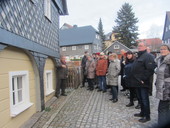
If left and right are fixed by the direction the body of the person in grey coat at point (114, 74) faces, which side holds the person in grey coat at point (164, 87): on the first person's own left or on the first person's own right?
on the first person's own left

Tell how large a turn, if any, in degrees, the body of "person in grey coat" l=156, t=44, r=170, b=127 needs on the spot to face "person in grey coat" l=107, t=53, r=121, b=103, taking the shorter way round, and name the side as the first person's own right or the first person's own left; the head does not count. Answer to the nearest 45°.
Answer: approximately 90° to the first person's own right

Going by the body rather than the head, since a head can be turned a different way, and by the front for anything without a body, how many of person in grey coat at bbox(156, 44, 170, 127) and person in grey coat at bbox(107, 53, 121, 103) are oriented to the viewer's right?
0

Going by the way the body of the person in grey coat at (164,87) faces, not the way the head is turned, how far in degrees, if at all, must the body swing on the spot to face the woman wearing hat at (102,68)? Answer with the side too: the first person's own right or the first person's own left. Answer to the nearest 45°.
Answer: approximately 90° to the first person's own right

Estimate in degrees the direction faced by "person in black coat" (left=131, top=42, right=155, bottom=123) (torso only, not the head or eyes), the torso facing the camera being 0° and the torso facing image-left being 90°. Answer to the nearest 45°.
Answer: approximately 45°
